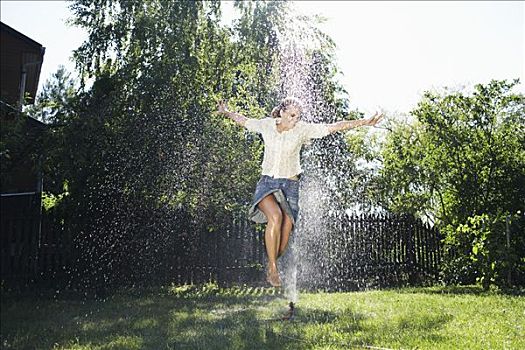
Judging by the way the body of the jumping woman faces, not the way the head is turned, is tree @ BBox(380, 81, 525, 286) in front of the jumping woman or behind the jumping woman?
behind

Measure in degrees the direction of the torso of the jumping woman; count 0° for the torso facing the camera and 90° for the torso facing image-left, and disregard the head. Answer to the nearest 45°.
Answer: approximately 0°

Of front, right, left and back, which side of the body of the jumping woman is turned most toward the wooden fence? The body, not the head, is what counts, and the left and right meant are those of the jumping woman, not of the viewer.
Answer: back
